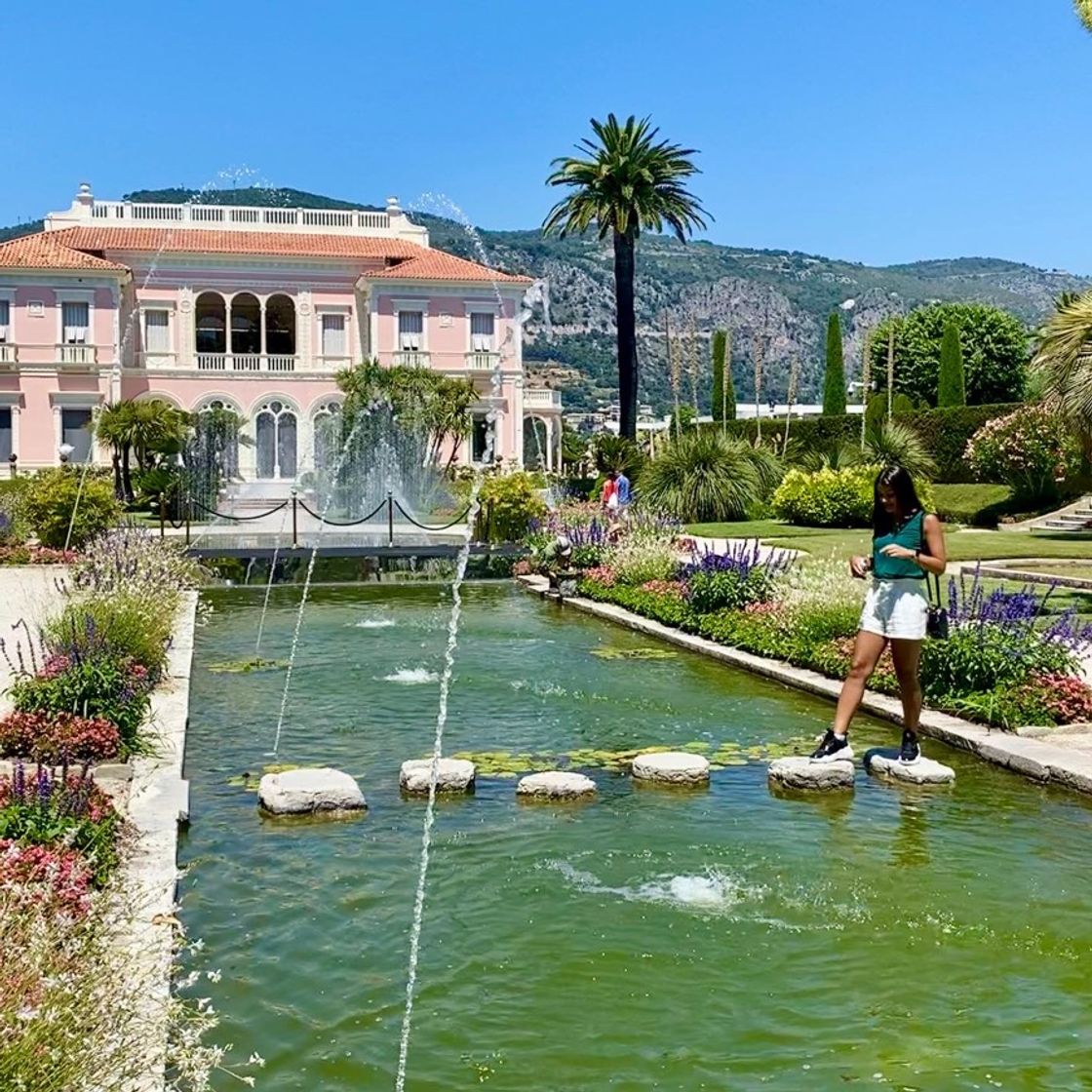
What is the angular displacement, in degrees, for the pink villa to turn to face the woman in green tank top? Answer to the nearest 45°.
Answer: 0° — it already faces them

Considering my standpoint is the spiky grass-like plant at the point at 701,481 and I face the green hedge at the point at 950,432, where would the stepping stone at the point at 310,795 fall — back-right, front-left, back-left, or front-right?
back-right

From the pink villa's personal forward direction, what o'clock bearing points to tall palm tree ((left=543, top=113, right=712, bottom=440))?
The tall palm tree is roughly at 10 o'clock from the pink villa.

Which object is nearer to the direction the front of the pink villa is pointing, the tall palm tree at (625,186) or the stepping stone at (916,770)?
the stepping stone

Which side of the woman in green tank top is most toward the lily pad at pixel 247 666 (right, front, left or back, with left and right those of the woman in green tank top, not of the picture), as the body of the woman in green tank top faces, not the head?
right

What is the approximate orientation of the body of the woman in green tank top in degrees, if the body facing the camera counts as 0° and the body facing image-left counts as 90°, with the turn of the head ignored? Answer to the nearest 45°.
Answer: approximately 45°

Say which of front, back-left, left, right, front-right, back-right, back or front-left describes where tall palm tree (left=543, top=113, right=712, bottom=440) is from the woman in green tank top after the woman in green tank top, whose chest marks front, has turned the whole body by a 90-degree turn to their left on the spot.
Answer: back-left

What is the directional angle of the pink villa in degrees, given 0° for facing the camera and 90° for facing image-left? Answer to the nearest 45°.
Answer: approximately 0°

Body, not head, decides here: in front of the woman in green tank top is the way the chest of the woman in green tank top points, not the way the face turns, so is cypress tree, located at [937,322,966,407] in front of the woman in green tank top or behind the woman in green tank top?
behind

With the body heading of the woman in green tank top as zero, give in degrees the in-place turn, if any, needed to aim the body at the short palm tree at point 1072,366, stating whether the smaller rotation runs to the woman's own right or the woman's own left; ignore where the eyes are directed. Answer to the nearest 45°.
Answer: approximately 135° to the woman's own right

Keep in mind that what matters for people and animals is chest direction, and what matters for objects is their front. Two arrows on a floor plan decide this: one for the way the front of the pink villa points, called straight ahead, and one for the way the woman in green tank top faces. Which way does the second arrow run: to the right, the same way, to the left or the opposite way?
to the right
